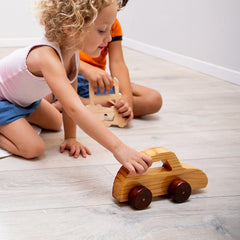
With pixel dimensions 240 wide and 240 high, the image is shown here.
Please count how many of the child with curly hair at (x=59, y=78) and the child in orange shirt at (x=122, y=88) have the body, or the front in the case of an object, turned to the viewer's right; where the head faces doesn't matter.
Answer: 1

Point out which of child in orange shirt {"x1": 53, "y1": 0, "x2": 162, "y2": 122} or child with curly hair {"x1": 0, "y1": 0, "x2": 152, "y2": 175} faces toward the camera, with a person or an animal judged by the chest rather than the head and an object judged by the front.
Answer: child in orange shirt {"x1": 53, "y1": 0, "x2": 162, "y2": 122}

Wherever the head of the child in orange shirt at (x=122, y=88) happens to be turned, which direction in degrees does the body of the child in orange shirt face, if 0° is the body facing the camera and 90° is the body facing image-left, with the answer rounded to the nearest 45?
approximately 0°

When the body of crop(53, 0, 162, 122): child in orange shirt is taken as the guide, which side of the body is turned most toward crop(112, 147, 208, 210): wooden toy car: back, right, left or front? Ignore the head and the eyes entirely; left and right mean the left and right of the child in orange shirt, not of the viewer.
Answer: front

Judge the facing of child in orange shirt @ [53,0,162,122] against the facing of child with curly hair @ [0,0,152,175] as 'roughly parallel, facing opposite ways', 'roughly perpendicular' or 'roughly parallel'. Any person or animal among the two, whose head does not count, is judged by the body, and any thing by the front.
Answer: roughly perpendicular

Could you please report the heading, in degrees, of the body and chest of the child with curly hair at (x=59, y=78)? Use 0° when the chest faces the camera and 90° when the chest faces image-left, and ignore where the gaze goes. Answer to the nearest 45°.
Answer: approximately 270°
